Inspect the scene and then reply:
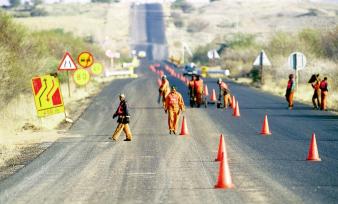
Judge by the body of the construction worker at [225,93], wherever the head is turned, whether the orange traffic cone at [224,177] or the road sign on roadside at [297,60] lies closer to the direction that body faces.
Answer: the orange traffic cone

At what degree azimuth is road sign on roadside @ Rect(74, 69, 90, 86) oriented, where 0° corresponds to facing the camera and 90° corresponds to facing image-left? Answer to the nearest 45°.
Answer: approximately 0°

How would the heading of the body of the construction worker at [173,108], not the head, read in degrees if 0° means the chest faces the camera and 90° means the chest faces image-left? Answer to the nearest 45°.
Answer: approximately 0°

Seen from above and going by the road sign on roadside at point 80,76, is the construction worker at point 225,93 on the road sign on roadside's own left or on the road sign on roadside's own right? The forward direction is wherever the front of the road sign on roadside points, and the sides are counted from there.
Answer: on the road sign on roadside's own left

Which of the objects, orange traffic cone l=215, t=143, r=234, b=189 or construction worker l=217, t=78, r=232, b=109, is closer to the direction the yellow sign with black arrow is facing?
the orange traffic cone

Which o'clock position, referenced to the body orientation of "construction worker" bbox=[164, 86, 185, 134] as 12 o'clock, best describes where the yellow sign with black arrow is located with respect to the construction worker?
The yellow sign with black arrow is roughly at 3 o'clock from the construction worker.
